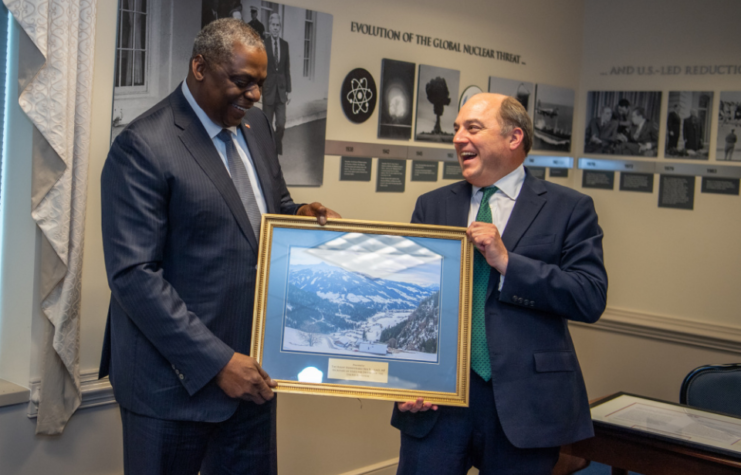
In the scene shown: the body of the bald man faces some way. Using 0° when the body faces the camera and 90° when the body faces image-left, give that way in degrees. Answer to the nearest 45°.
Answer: approximately 45°

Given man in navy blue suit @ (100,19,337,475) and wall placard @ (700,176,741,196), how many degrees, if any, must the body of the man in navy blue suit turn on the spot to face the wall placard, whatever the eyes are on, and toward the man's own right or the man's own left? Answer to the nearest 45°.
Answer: approximately 90° to the man's own left

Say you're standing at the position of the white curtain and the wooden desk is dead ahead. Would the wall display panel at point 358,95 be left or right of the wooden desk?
left

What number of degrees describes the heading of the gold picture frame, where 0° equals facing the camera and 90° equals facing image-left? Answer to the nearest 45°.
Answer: approximately 0°

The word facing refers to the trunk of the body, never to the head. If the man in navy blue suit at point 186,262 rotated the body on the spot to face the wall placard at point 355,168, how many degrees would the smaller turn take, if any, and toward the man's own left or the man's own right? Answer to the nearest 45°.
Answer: approximately 90° to the man's own left

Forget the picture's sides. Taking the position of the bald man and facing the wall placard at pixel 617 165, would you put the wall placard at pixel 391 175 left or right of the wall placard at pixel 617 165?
left

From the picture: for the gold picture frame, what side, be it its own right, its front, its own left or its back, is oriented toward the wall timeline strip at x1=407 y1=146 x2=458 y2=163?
back

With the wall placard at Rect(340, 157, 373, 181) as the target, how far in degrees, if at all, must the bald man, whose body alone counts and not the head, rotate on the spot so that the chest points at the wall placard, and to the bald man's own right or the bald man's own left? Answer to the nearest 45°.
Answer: approximately 90° to the bald man's own right

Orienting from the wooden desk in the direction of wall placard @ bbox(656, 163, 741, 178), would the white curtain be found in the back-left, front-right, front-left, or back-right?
back-left

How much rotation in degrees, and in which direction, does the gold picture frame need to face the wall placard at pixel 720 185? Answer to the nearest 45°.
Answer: approximately 135° to its left

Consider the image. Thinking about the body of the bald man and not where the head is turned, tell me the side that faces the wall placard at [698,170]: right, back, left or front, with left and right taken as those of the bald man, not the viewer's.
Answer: back
